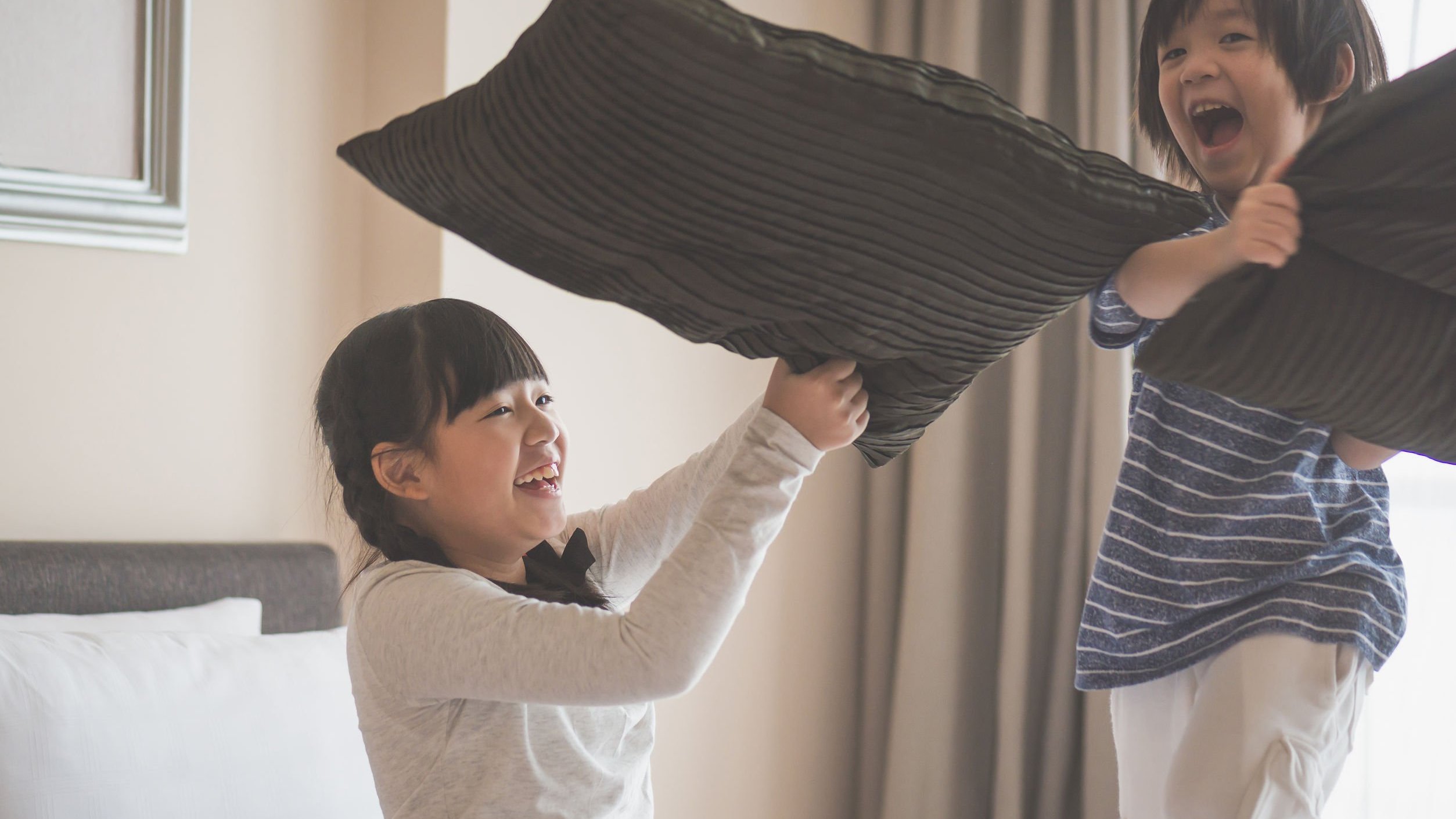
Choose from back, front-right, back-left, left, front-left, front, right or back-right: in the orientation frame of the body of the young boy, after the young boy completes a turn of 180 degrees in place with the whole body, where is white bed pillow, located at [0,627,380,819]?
back-left

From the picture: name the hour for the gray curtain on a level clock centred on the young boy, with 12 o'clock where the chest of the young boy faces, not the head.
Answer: The gray curtain is roughly at 4 o'clock from the young boy.

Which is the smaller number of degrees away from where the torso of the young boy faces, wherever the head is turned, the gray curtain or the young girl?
the young girl

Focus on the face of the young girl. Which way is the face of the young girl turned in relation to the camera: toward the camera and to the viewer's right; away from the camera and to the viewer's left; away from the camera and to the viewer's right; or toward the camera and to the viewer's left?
toward the camera and to the viewer's right

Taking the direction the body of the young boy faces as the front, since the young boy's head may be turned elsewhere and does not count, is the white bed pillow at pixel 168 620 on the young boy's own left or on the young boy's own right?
on the young boy's own right

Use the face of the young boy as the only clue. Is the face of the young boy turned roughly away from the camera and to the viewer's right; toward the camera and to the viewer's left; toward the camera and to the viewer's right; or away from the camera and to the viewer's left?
toward the camera and to the viewer's left

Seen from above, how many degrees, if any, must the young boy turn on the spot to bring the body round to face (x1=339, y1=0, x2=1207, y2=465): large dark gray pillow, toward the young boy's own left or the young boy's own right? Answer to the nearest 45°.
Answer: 0° — they already face it

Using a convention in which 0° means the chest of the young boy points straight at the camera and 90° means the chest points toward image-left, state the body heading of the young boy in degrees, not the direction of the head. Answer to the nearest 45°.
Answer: approximately 45°

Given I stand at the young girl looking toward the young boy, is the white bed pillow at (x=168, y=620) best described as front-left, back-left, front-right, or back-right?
back-left
